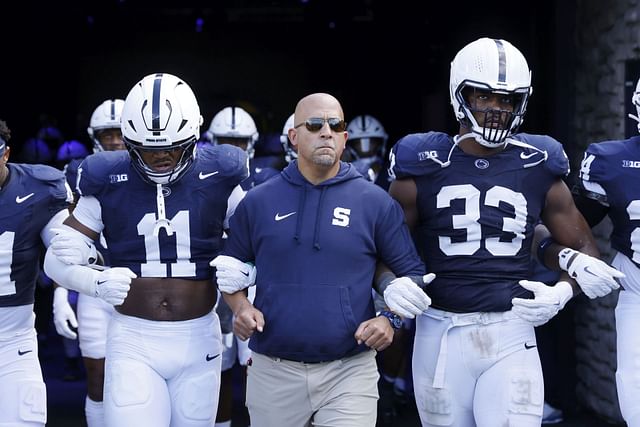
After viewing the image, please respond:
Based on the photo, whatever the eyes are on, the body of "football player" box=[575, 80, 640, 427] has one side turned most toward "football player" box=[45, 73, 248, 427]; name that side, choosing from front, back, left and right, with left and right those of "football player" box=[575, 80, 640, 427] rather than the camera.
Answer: right

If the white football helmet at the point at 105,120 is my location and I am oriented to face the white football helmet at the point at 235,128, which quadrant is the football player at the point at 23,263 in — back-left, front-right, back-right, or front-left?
back-right

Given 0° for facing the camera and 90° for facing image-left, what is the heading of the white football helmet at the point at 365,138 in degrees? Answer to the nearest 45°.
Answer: approximately 0°

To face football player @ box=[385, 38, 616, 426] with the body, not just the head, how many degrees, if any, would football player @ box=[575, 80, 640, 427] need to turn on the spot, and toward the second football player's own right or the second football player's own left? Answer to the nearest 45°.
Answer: approximately 45° to the second football player's own right

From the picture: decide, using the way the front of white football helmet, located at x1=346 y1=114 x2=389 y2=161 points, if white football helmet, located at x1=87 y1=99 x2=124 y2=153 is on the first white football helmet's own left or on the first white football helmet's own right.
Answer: on the first white football helmet's own right

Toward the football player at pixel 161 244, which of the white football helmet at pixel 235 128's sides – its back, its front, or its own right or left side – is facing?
front

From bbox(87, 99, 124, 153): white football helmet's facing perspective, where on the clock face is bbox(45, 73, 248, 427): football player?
The football player is roughly at 12 o'clock from the white football helmet.

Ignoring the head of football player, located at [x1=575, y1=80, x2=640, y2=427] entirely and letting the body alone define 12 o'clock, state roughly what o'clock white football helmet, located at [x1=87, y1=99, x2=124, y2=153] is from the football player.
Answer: The white football helmet is roughly at 4 o'clock from the football player.
